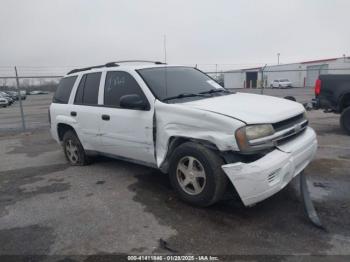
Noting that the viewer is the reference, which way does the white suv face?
facing the viewer and to the right of the viewer
